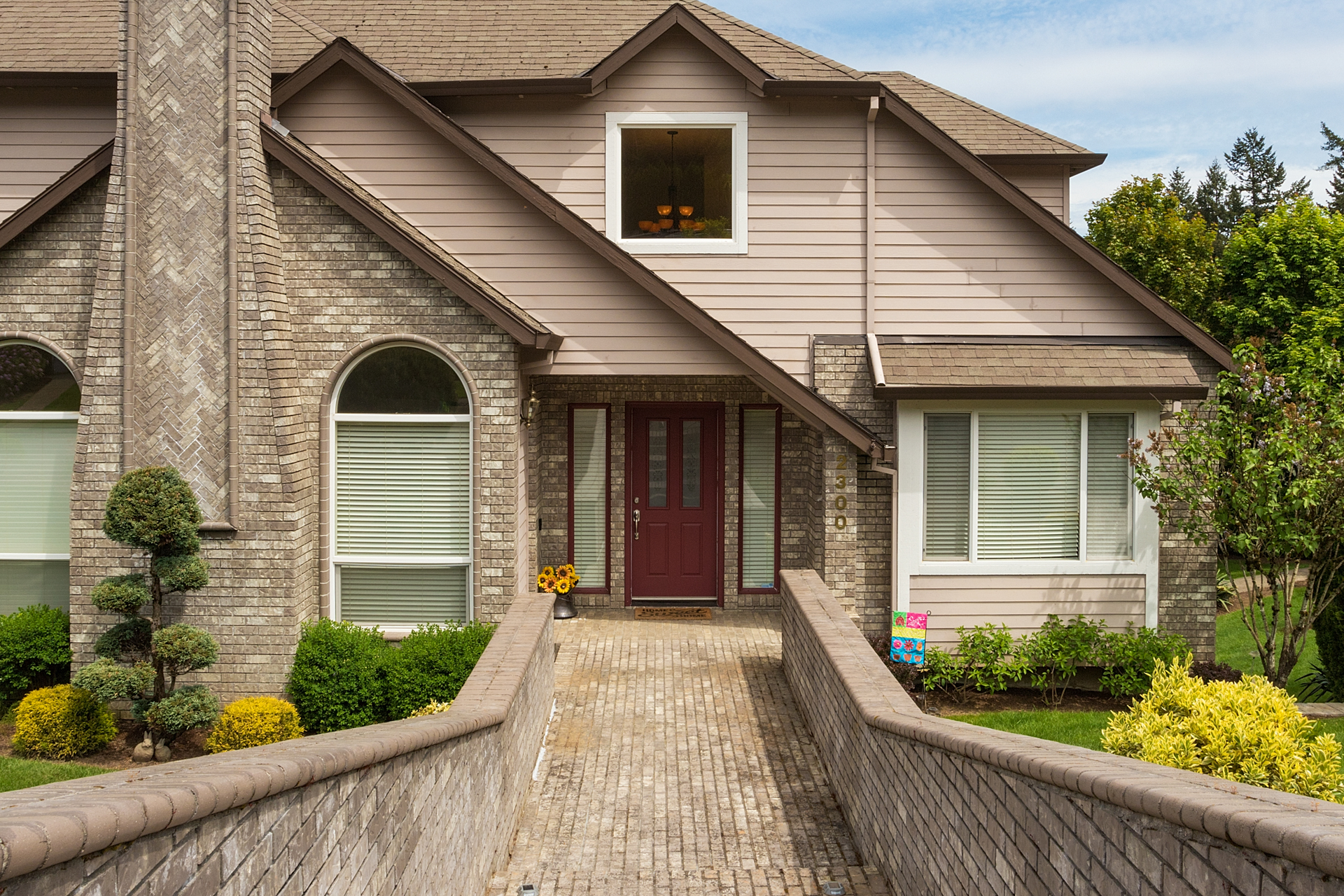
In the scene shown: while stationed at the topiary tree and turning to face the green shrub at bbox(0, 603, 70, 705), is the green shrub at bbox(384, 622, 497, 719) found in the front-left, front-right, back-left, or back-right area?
back-right

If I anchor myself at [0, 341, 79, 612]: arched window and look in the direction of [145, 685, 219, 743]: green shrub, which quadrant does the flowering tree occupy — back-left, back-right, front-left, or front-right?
front-left

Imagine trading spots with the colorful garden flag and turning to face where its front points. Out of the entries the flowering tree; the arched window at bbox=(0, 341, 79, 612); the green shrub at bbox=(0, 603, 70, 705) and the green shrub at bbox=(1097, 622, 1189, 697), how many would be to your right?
2

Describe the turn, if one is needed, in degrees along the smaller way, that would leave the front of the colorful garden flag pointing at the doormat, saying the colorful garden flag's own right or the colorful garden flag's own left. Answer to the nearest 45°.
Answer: approximately 135° to the colorful garden flag's own right

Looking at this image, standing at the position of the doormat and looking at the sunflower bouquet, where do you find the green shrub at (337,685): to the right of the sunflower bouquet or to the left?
left

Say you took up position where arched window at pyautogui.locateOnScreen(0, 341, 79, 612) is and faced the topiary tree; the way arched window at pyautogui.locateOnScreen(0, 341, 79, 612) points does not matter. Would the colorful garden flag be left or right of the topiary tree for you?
left

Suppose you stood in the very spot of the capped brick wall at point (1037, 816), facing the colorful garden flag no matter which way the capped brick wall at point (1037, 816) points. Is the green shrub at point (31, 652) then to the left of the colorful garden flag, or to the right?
left

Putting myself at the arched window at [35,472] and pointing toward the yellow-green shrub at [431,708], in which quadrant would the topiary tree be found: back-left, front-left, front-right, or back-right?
front-right

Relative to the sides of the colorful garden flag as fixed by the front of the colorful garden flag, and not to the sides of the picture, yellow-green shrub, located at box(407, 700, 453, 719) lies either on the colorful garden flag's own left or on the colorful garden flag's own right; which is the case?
on the colorful garden flag's own right

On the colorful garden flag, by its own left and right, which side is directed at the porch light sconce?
right

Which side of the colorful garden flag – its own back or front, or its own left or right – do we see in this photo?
front

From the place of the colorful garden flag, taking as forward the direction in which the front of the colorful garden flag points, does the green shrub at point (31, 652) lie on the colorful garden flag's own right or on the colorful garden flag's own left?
on the colorful garden flag's own right

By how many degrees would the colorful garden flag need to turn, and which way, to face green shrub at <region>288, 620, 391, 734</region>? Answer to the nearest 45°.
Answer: approximately 90° to its right

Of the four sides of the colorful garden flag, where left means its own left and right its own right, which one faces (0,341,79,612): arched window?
right

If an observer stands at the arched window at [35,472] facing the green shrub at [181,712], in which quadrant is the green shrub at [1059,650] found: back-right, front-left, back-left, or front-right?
front-left

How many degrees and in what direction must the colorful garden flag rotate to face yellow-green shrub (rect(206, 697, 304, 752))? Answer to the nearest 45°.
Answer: approximately 45° to its right

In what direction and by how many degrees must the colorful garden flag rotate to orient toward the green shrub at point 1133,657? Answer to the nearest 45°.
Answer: approximately 135° to its left
